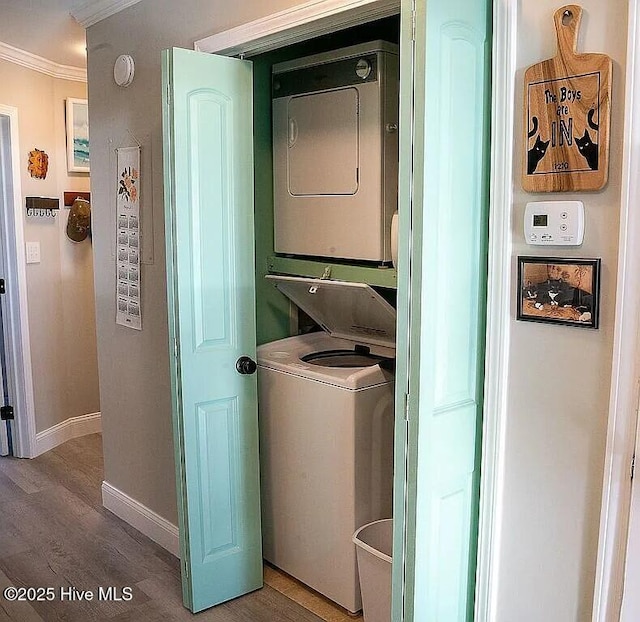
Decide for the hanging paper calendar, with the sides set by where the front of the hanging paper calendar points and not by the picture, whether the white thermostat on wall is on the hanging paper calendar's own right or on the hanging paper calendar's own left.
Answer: on the hanging paper calendar's own left

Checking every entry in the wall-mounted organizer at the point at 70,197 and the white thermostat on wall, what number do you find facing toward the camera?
2

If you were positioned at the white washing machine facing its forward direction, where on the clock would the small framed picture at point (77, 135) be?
The small framed picture is roughly at 3 o'clock from the white washing machine.

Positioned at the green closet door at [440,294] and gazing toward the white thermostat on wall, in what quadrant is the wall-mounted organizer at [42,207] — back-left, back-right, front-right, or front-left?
back-left

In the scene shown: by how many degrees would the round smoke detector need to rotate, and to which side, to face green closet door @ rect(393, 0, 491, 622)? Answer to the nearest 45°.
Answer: approximately 90° to its left

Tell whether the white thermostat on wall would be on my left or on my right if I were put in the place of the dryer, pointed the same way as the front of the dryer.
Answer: on my left

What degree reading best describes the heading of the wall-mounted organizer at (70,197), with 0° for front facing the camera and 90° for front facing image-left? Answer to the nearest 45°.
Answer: approximately 0°

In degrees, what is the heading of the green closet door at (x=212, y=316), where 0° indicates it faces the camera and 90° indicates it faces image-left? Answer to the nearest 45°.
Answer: approximately 315°
